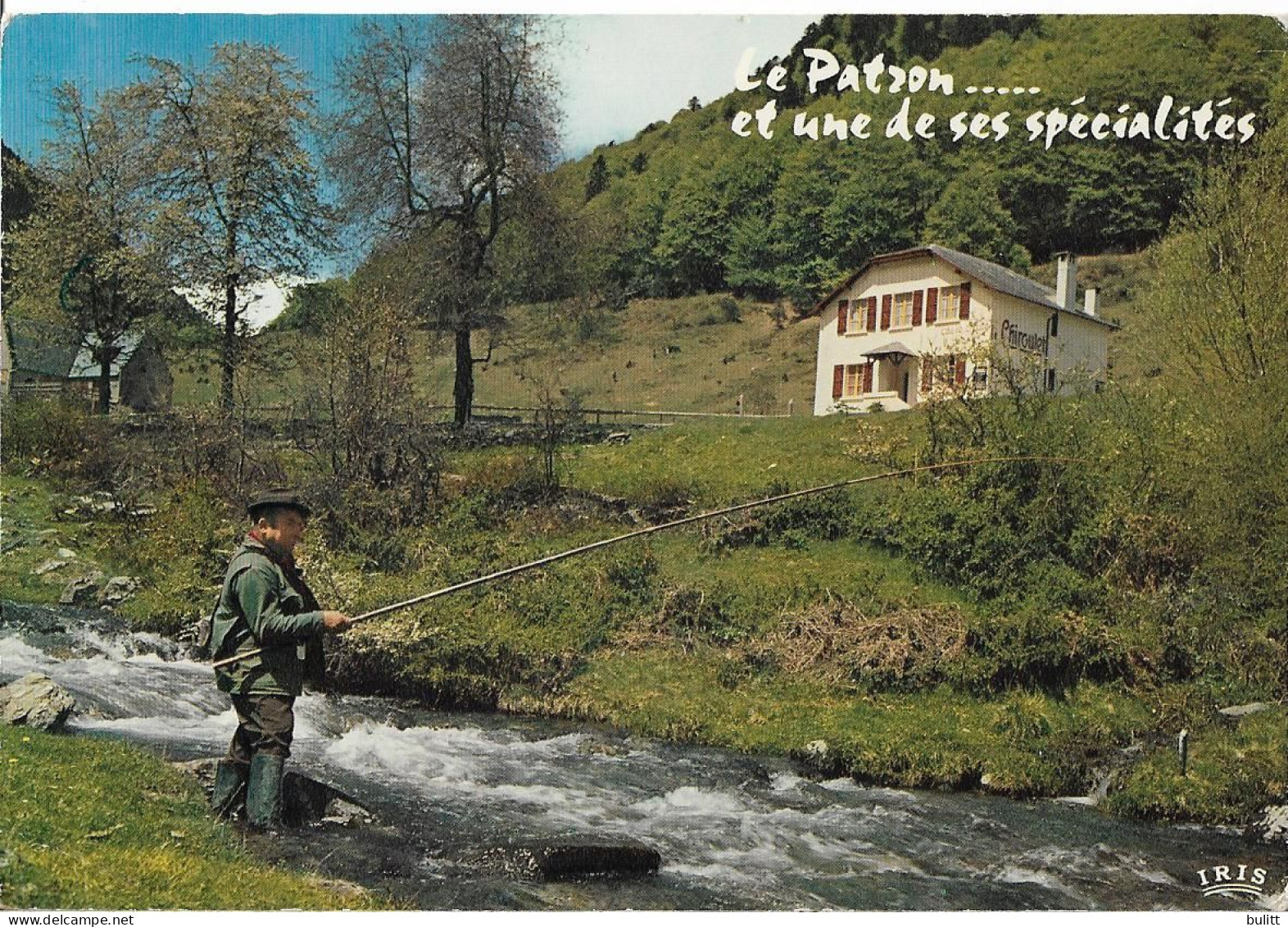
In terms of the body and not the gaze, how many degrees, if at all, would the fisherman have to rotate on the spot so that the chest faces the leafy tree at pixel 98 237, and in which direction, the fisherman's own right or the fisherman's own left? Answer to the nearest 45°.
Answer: approximately 90° to the fisherman's own left

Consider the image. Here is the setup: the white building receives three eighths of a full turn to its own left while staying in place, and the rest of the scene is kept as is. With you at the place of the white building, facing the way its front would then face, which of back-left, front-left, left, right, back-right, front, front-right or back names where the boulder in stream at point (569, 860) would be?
right

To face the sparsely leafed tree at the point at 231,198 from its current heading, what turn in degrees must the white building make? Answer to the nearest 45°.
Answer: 0° — it already faces it

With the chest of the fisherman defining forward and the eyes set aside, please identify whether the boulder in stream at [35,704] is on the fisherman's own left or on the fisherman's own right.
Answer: on the fisherman's own left

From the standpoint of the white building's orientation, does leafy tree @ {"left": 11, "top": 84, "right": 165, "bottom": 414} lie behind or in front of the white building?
in front

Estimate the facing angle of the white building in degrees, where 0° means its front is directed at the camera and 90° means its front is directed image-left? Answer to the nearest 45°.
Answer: approximately 45°

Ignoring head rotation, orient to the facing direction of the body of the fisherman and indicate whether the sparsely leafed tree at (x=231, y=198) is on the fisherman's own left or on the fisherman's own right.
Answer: on the fisherman's own left

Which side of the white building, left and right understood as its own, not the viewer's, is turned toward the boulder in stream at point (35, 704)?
front

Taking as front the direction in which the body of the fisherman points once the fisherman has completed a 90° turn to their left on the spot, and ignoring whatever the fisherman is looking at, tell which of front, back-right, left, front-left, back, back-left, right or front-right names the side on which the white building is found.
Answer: front-right

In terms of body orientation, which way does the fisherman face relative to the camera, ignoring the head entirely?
to the viewer's right
